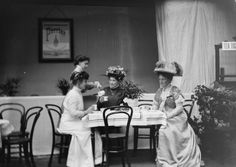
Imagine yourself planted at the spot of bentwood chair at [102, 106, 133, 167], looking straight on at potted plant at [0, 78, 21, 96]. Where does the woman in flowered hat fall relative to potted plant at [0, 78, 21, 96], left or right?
right

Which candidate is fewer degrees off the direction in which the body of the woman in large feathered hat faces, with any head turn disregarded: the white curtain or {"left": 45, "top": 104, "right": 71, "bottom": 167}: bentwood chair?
the bentwood chair

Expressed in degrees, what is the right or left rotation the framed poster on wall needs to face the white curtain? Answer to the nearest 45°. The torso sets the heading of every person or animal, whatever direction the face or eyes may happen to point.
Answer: approximately 45° to its left

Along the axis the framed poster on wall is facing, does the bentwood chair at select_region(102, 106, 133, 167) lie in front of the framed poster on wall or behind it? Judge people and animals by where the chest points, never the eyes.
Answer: in front

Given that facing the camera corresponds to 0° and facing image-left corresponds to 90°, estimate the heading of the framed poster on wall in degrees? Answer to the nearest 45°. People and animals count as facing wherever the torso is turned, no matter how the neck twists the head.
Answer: approximately 0°

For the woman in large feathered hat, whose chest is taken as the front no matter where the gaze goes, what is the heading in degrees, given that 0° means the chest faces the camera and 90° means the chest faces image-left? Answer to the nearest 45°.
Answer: approximately 45°

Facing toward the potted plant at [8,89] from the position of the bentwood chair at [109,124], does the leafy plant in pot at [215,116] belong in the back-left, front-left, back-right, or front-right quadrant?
back-right

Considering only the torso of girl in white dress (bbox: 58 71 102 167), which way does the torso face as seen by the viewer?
to the viewer's right

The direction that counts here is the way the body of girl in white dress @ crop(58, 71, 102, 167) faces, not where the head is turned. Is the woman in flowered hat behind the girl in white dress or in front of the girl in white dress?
in front

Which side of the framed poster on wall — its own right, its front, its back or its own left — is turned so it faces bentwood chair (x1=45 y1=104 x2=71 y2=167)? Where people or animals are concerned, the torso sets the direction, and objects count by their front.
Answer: front

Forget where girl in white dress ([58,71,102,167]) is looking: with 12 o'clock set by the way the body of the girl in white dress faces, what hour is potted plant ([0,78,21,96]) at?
The potted plant is roughly at 8 o'clock from the girl in white dress.

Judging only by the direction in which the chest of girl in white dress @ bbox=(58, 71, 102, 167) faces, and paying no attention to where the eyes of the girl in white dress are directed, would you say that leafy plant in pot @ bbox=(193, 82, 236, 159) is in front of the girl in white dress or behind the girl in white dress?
in front

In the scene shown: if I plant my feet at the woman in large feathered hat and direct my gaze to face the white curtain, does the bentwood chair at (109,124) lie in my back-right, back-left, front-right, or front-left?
back-left

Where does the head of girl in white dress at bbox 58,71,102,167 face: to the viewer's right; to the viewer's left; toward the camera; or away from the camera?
to the viewer's right

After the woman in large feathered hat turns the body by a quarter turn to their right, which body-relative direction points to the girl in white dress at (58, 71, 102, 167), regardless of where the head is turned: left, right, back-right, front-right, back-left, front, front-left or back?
front-left
